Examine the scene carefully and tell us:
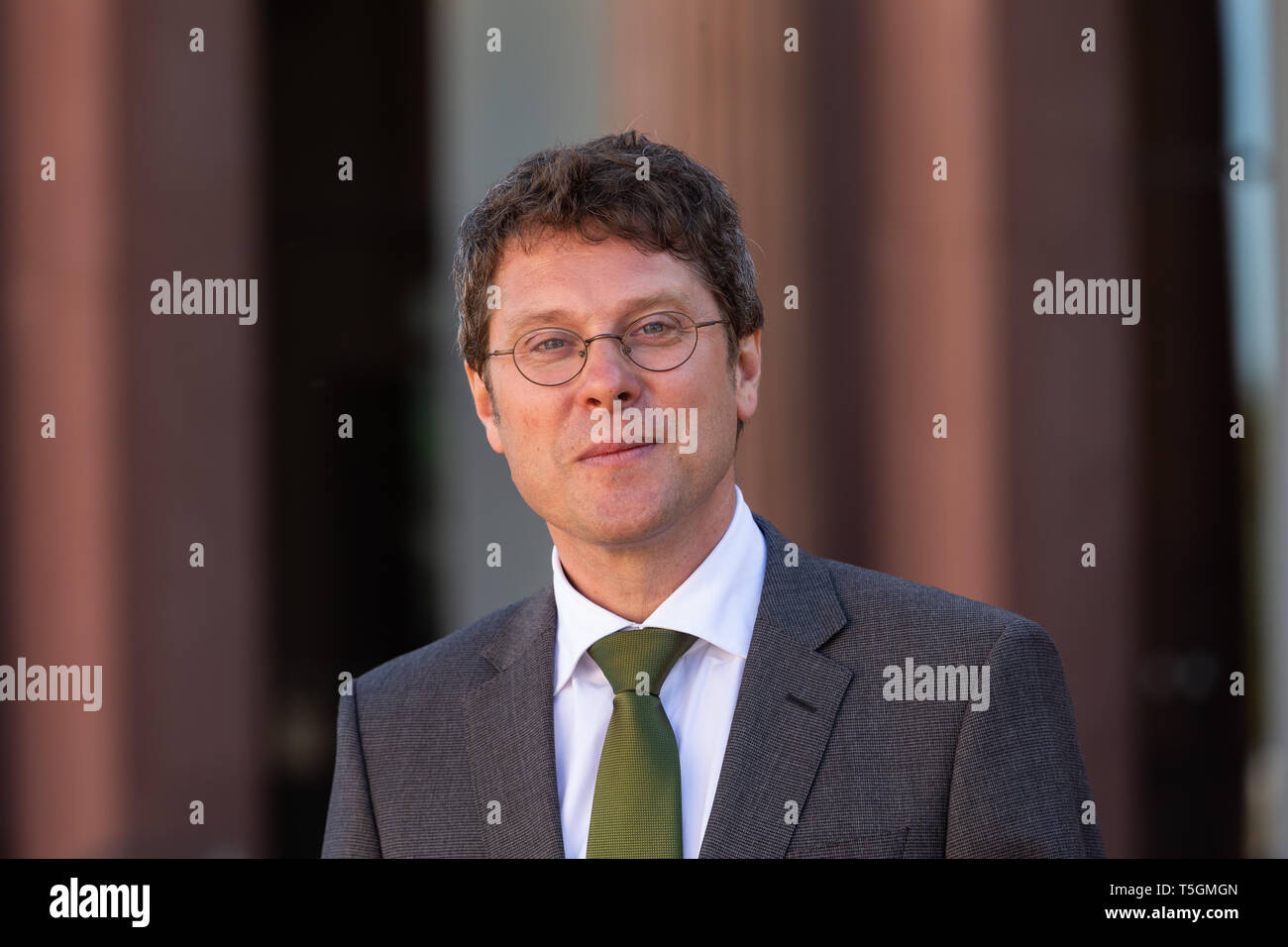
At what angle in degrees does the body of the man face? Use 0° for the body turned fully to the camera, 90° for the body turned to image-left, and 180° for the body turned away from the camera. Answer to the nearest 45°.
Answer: approximately 0°
